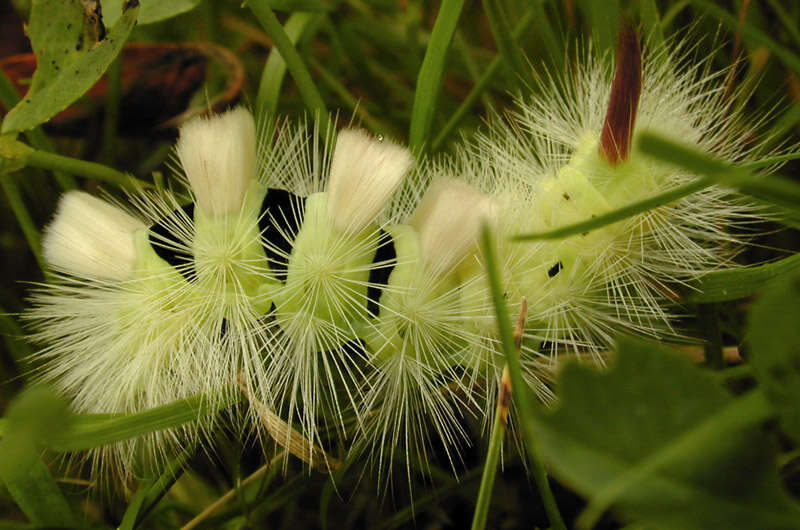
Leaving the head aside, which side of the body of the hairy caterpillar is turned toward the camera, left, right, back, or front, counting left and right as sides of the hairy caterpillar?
left

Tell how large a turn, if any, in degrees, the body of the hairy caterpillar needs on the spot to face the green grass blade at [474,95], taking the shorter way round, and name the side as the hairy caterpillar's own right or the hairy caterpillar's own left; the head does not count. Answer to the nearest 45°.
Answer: approximately 135° to the hairy caterpillar's own right

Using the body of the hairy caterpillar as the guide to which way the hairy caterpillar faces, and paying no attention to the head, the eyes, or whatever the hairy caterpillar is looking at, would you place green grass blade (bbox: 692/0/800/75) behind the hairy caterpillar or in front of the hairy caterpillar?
behind

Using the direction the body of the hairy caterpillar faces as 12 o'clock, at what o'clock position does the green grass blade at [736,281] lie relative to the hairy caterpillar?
The green grass blade is roughly at 6 o'clock from the hairy caterpillar.
